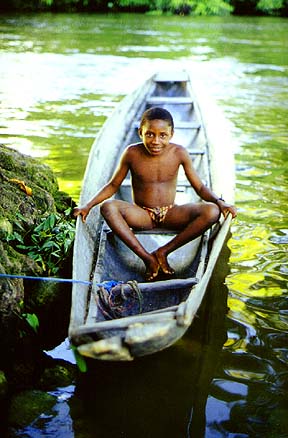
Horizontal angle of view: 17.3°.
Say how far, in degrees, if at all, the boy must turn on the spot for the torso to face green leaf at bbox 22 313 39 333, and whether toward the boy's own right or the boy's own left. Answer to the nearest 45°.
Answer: approximately 45° to the boy's own right

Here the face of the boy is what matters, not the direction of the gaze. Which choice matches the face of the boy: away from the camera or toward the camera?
toward the camera

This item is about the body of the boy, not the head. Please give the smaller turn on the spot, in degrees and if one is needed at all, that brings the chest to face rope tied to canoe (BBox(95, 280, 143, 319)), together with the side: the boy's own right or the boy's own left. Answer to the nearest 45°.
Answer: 0° — they already face it

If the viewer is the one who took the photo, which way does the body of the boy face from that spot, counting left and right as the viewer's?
facing the viewer

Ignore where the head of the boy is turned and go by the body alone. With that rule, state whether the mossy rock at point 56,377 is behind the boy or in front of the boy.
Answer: in front
